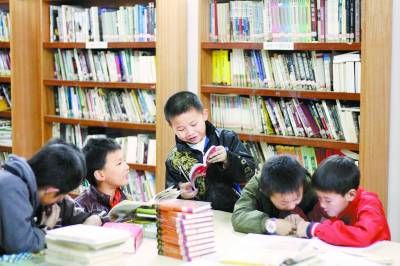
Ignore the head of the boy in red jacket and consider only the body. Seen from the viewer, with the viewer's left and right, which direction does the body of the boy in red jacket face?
facing the viewer and to the left of the viewer

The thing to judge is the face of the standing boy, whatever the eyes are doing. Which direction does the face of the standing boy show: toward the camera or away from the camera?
toward the camera

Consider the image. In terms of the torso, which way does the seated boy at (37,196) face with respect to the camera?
to the viewer's right

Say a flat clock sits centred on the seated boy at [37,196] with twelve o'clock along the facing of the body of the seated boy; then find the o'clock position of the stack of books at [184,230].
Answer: The stack of books is roughly at 1 o'clock from the seated boy.

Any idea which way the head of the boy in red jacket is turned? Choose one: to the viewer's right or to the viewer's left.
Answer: to the viewer's left

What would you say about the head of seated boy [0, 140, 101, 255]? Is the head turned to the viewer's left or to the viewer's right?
to the viewer's right

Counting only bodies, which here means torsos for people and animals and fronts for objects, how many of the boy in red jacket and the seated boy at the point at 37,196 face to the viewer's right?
1

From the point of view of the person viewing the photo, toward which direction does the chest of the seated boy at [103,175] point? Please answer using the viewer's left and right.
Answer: facing to the right of the viewer

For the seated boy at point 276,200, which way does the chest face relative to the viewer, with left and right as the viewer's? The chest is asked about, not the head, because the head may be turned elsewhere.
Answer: facing the viewer and to the right of the viewer
